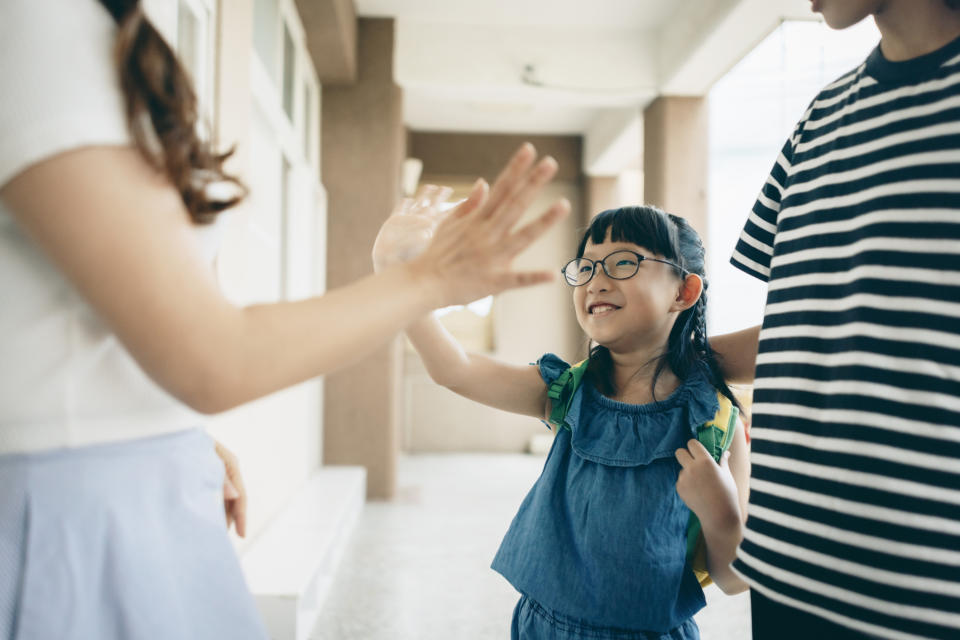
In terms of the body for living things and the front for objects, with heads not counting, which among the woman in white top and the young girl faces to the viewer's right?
the woman in white top

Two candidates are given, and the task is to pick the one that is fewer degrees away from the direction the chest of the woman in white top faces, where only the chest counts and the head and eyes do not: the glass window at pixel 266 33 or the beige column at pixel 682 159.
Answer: the beige column

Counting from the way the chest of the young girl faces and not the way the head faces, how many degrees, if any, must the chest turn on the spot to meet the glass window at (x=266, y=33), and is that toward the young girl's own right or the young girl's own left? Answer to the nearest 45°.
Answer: approximately 90° to the young girl's own right

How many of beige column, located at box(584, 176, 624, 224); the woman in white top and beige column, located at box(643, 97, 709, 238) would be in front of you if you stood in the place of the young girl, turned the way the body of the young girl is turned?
1

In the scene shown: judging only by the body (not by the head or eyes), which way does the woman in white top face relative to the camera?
to the viewer's right

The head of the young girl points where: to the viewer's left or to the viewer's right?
to the viewer's left

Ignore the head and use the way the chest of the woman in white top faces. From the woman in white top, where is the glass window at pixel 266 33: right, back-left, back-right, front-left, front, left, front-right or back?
left

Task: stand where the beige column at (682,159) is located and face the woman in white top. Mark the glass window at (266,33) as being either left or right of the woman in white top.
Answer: right

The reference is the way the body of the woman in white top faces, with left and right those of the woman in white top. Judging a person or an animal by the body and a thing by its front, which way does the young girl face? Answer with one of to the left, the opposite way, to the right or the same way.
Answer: the opposite way

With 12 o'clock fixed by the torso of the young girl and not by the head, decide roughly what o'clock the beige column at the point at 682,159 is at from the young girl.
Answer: The beige column is roughly at 5 o'clock from the young girl.

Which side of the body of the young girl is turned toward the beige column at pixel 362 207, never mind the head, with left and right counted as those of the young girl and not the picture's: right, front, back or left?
right

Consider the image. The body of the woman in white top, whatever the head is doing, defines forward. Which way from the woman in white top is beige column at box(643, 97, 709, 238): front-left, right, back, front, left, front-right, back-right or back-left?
front-left

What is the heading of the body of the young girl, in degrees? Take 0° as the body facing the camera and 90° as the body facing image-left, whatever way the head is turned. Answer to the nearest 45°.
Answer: approximately 45°

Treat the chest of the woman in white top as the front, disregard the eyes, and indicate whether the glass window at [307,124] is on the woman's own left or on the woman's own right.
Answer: on the woman's own left

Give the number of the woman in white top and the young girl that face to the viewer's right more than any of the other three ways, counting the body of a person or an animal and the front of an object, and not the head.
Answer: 1
